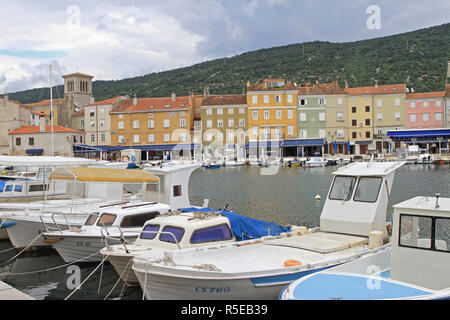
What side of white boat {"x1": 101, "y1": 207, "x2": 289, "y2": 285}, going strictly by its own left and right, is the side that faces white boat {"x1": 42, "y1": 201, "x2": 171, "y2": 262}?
right

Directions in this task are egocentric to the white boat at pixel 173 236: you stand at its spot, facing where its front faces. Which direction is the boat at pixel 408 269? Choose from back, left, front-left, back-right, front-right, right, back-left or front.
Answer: left

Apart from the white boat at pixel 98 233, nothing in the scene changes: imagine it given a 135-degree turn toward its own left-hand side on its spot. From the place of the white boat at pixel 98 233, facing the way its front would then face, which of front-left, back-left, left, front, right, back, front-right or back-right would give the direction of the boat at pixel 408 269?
front-right

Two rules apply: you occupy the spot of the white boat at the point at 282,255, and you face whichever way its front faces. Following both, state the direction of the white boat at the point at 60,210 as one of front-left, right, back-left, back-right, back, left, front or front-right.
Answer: right

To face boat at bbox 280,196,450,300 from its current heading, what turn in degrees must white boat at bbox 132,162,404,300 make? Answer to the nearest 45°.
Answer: approximately 90° to its left

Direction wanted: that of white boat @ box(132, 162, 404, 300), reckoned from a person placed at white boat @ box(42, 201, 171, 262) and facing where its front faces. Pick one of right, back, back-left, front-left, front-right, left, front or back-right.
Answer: left

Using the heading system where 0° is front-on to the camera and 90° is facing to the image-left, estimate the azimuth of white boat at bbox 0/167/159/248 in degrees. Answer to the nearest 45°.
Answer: approximately 45°

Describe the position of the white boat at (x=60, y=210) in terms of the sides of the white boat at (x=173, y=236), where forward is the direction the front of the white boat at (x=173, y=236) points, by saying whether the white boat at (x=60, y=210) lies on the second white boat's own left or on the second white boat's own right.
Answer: on the second white boat's own right

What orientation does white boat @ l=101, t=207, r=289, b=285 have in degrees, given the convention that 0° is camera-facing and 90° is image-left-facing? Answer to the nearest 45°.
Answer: approximately 45°

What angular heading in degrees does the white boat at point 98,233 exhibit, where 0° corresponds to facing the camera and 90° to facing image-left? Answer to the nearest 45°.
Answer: approximately 45°

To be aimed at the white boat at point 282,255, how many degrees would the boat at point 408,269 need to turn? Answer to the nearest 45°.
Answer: approximately 90° to its right
